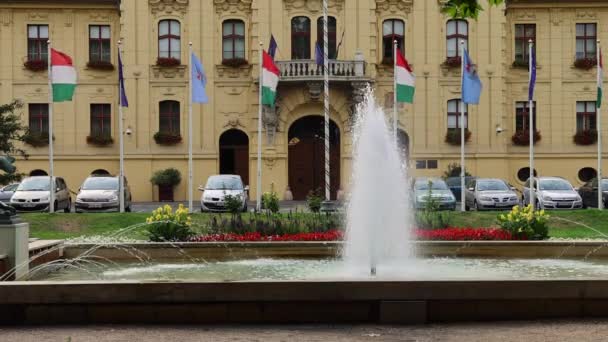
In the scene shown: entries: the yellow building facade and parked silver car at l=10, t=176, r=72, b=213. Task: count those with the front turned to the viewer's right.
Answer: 0

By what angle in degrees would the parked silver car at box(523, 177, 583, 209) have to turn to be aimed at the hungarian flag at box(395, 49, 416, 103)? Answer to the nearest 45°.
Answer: approximately 90° to its right

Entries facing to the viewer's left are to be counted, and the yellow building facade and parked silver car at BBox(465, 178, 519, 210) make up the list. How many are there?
0

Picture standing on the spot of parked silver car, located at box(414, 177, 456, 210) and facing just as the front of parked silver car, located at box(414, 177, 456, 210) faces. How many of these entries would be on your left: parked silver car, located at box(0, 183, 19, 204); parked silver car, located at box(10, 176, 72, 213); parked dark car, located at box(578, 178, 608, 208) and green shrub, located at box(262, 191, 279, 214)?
1

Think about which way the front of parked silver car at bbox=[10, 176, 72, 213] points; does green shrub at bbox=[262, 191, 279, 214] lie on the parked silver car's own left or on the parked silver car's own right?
on the parked silver car's own left

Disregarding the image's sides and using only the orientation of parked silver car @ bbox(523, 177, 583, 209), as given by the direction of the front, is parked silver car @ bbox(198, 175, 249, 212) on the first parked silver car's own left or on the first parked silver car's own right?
on the first parked silver car's own right

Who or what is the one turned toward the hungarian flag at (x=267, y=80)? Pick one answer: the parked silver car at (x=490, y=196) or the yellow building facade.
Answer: the yellow building facade

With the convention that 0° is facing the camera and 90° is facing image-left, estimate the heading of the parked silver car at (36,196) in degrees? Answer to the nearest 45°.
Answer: approximately 45°

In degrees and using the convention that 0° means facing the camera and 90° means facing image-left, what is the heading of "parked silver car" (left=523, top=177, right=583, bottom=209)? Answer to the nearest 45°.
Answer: approximately 315°

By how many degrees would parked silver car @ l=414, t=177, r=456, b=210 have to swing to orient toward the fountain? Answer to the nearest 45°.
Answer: approximately 45° to its right

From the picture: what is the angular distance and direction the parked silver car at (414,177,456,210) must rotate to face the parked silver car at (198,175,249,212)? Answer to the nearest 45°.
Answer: approximately 135° to its right

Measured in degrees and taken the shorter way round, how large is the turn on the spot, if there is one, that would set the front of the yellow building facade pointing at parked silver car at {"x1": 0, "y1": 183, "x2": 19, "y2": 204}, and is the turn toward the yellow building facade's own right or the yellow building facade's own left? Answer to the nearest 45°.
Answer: approximately 45° to the yellow building facade's own right

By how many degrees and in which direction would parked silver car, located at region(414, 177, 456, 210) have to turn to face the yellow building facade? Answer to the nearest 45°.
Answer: approximately 180°

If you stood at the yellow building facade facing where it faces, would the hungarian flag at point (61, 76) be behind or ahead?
ahead

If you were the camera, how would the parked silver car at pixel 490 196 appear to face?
facing the viewer and to the right of the viewer

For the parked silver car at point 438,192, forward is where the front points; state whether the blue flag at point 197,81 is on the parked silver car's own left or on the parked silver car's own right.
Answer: on the parked silver car's own right

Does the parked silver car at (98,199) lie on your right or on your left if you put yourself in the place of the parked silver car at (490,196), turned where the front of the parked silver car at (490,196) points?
on your right

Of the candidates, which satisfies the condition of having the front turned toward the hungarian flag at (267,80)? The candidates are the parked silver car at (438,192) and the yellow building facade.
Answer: the yellow building facade

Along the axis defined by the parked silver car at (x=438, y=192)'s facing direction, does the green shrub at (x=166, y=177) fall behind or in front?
behind
